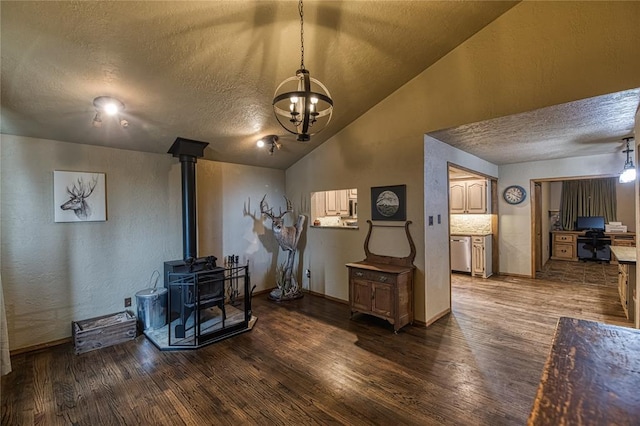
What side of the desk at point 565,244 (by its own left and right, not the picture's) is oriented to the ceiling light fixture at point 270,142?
front

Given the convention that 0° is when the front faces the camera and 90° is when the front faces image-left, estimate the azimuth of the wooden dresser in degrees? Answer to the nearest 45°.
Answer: approximately 45°

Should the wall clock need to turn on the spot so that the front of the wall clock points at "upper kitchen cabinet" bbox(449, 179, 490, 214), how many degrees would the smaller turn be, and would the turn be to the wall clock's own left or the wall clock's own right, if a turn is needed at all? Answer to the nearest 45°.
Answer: approximately 90° to the wall clock's own right

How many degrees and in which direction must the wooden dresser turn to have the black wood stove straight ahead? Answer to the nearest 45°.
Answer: approximately 45° to its right

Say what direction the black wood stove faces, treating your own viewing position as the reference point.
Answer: facing the viewer and to the right of the viewer

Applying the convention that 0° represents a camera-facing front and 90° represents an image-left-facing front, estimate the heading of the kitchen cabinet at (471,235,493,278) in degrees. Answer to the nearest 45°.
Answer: approximately 45°

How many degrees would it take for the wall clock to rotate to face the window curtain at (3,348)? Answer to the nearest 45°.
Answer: approximately 45° to its right

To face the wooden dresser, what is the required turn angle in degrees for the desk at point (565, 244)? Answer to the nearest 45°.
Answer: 0° — it already faces it

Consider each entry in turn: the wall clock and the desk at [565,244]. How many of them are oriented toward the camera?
2

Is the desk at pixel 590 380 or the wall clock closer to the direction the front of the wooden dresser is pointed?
the desk
